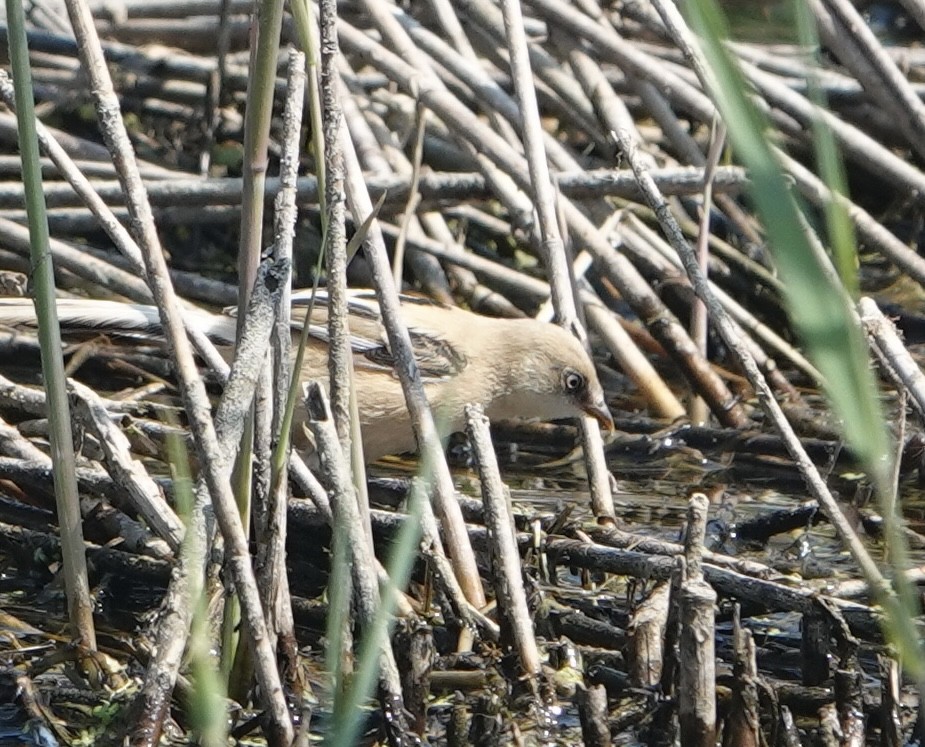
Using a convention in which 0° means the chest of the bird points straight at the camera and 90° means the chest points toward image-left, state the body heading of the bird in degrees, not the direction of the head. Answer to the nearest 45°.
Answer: approximately 270°
